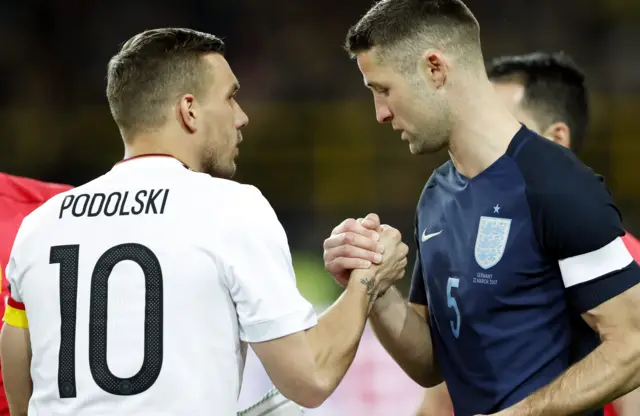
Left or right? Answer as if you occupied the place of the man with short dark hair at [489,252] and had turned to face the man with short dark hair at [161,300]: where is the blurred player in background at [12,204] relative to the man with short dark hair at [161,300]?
right

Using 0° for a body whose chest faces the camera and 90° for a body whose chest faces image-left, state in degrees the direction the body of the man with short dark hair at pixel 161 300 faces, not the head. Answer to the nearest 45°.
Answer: approximately 225°

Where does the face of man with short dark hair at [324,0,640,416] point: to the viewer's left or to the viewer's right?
to the viewer's left

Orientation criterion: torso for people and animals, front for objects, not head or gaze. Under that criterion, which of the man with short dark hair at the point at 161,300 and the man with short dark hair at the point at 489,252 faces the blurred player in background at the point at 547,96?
the man with short dark hair at the point at 161,300

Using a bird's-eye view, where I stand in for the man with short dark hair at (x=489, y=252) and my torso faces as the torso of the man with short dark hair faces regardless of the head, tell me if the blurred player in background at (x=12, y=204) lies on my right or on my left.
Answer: on my right

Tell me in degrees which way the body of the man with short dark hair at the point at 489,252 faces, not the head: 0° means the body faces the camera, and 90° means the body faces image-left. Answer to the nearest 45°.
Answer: approximately 45°

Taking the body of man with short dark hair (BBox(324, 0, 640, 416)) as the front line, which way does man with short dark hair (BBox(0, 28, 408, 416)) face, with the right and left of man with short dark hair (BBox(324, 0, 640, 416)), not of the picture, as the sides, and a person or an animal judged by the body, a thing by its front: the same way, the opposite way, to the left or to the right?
the opposite way

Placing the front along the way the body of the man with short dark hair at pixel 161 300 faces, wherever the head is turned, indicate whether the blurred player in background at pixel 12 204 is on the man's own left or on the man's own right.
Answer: on the man's own left

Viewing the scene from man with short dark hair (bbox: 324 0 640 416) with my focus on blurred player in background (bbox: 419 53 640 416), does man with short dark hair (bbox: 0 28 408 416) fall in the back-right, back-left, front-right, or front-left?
back-left

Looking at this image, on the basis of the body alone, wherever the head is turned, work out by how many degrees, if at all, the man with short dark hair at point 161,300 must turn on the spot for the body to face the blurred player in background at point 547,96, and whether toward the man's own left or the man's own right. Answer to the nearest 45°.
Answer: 0° — they already face them

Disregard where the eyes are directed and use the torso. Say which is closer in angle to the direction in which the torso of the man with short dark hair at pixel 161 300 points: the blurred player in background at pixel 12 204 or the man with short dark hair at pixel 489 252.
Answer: the man with short dark hair
